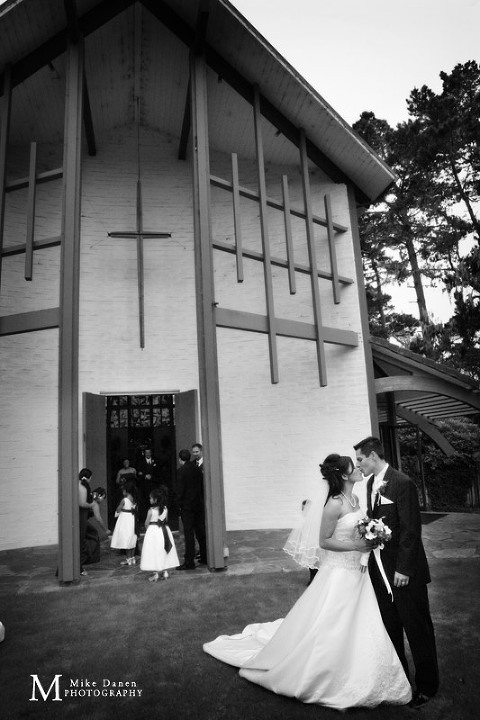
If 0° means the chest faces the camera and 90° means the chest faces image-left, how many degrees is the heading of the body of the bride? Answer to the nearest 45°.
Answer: approximately 315°

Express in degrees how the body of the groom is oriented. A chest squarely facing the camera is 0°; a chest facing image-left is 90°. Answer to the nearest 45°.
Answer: approximately 45°

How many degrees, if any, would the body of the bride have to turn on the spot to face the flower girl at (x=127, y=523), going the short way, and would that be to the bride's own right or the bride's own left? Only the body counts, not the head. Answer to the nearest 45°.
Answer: approximately 180°

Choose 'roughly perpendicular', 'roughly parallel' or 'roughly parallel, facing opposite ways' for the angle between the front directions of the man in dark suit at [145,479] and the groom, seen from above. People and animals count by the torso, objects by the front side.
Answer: roughly perpendicular

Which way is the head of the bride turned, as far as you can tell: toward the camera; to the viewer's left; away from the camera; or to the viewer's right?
to the viewer's right

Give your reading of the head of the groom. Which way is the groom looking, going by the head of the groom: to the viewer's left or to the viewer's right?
to the viewer's left
